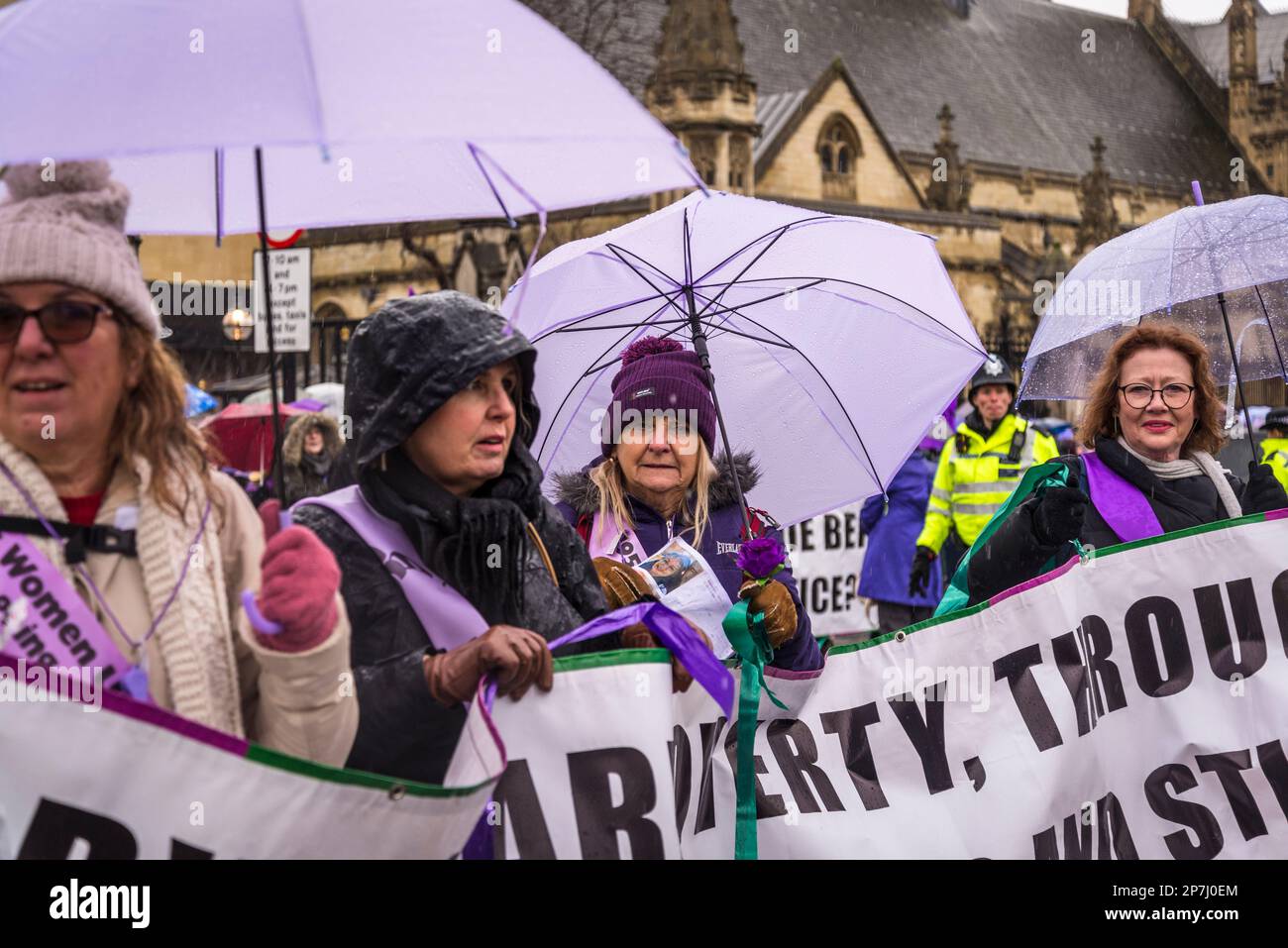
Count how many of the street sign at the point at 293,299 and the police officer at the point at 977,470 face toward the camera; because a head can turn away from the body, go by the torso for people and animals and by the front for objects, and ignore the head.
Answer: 2

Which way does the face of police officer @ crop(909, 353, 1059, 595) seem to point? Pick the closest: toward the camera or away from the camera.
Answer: toward the camera

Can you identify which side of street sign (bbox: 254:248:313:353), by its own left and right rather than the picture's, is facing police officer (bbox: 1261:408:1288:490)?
left

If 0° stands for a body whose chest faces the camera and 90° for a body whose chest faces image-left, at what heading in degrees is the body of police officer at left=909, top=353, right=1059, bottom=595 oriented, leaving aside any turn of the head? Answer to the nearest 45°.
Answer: approximately 0°

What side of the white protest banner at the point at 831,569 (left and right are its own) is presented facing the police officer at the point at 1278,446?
left

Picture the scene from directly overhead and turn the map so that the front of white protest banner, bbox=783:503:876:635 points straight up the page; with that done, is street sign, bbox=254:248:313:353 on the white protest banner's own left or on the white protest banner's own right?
on the white protest banner's own right

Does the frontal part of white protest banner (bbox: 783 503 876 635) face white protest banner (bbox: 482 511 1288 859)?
yes

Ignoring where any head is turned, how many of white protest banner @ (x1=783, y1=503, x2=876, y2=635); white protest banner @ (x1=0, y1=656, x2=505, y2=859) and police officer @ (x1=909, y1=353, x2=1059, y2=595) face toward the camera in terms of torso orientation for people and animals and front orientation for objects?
3

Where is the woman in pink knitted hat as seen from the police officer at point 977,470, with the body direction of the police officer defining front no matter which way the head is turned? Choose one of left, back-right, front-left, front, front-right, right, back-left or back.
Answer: front

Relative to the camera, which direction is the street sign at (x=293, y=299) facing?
toward the camera

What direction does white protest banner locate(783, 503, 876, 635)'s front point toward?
toward the camera

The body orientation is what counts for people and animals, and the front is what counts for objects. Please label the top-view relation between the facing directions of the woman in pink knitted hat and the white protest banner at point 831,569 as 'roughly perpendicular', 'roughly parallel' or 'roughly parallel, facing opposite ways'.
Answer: roughly parallel

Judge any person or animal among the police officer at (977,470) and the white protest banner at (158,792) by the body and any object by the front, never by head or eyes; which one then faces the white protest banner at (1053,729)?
the police officer

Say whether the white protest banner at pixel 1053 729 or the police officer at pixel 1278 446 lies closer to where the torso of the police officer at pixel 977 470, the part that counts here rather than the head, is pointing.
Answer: the white protest banner

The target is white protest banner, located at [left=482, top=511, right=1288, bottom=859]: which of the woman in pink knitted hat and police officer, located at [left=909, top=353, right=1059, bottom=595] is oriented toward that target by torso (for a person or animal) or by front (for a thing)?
the police officer

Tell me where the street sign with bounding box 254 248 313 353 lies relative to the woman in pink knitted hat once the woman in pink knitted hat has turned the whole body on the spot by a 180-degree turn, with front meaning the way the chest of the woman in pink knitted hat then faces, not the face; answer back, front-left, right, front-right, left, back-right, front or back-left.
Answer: front
